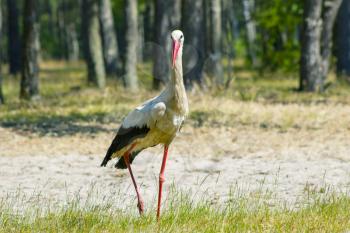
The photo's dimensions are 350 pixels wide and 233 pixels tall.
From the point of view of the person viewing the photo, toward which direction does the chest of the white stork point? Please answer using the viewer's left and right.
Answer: facing the viewer and to the right of the viewer

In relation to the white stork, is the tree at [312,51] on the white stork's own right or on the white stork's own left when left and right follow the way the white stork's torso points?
on the white stork's own left
